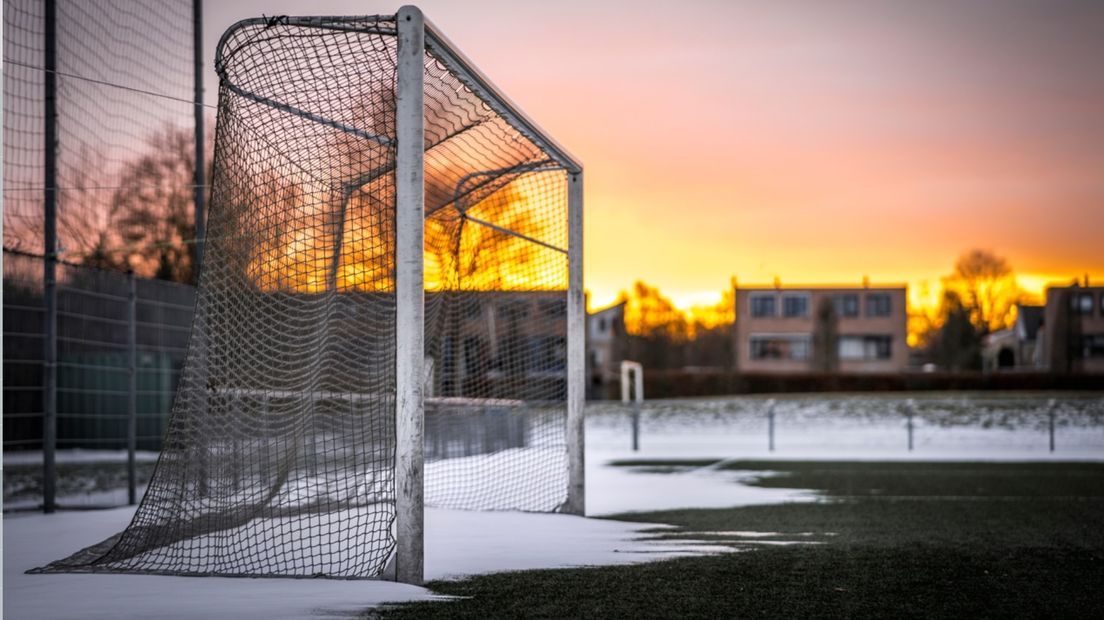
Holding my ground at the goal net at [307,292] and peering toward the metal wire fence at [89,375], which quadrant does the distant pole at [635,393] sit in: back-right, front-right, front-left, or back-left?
front-right

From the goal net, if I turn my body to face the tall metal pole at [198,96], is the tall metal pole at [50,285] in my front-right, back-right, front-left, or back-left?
front-left

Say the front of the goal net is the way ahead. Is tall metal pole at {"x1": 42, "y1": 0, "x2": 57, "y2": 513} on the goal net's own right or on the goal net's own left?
on the goal net's own left

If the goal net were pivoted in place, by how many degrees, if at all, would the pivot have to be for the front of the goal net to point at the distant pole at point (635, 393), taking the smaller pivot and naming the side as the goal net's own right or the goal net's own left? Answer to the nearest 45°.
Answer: approximately 90° to the goal net's own left

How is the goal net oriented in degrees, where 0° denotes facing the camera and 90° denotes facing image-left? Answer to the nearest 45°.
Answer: approximately 270°

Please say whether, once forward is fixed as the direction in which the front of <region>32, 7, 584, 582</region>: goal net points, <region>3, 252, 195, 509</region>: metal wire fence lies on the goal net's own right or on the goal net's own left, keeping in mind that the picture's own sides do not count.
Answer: on the goal net's own left
